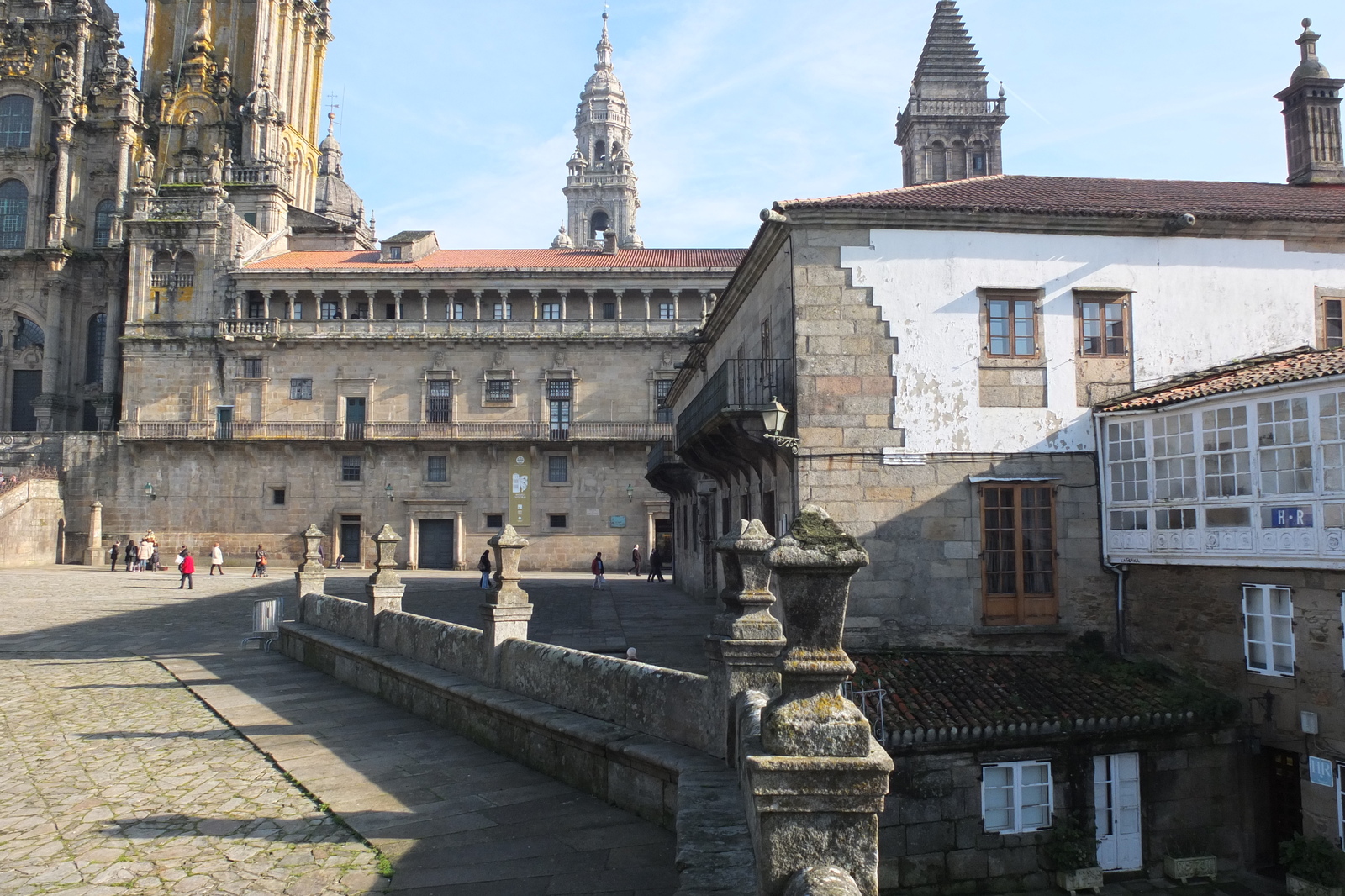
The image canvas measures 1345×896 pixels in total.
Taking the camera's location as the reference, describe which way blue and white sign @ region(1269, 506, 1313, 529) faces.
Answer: facing the viewer

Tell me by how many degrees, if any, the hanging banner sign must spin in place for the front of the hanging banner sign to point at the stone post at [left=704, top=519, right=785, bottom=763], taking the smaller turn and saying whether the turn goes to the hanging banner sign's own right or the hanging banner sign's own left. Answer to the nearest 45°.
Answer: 0° — it already faces it

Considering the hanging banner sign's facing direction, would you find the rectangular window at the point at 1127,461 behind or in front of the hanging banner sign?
in front

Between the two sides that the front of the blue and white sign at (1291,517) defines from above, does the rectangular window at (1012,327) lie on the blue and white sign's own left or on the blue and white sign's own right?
on the blue and white sign's own right

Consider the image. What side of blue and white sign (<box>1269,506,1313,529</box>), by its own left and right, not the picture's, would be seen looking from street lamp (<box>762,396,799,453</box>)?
right

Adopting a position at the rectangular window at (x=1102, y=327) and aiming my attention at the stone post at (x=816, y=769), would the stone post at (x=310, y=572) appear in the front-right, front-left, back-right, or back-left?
front-right

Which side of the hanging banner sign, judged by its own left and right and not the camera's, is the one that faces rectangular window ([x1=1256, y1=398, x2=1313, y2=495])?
front

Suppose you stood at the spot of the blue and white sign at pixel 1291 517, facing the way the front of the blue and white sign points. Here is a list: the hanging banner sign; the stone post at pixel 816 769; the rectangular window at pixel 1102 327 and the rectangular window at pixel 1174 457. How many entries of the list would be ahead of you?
1

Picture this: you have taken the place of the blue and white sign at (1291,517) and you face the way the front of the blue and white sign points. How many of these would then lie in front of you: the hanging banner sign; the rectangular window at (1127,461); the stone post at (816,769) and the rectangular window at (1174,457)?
1

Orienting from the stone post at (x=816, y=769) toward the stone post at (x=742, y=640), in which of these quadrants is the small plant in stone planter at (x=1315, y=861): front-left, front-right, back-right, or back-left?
front-right

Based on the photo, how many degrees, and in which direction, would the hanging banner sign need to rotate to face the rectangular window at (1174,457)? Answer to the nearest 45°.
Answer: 0° — it already faces it

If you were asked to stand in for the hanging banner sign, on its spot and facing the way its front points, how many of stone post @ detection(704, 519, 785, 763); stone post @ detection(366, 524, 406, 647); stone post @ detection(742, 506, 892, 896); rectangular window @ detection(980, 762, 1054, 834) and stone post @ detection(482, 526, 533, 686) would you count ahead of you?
5

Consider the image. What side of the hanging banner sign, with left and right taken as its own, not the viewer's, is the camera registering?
front

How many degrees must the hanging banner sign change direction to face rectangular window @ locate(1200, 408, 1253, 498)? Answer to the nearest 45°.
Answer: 0° — it already faces it

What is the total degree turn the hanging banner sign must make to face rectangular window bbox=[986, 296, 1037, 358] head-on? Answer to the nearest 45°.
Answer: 0° — it already faces it

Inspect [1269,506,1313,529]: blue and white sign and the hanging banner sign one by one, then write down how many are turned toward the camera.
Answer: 2

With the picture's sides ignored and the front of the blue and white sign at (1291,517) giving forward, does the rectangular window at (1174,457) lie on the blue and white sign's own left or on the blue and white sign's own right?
on the blue and white sign's own right
